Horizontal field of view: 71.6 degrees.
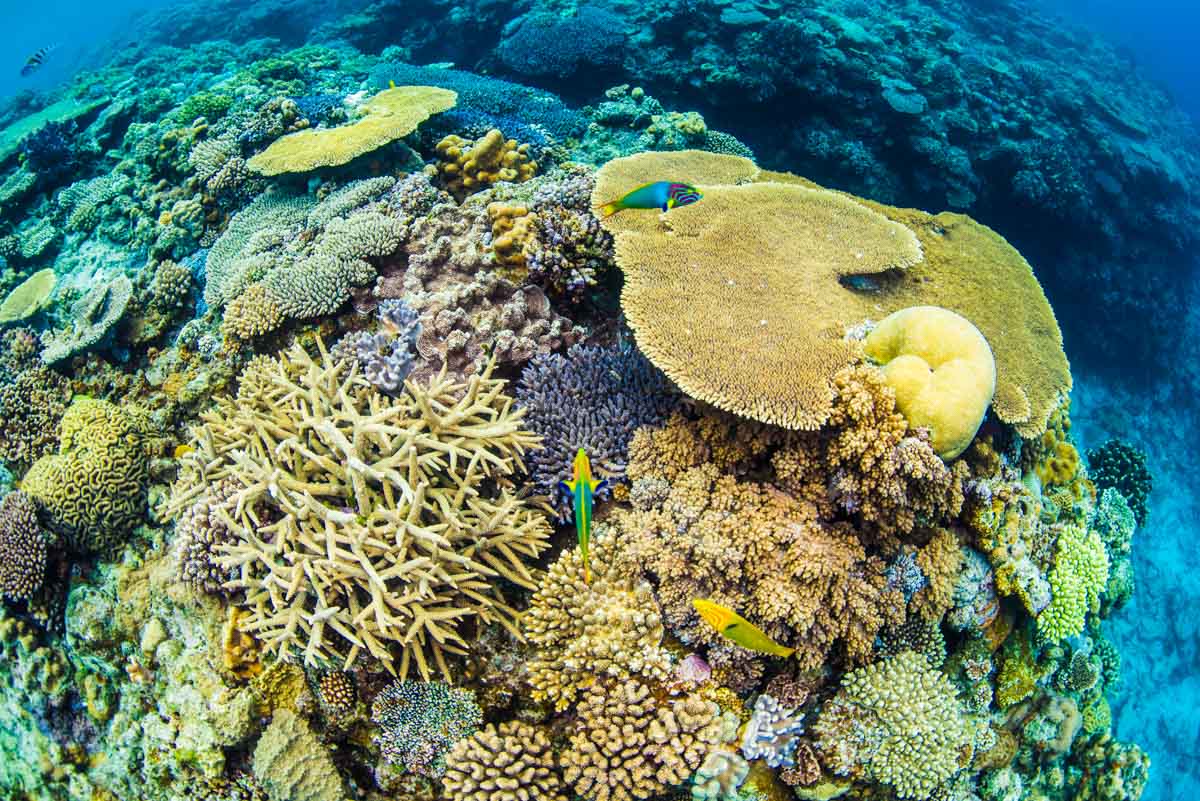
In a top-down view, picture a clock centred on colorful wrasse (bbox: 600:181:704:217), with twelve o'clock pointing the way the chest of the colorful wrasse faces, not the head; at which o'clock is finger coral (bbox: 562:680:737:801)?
The finger coral is roughly at 3 o'clock from the colorful wrasse.

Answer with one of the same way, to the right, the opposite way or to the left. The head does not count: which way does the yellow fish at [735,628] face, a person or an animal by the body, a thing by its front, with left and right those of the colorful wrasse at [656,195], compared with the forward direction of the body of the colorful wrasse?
the opposite way

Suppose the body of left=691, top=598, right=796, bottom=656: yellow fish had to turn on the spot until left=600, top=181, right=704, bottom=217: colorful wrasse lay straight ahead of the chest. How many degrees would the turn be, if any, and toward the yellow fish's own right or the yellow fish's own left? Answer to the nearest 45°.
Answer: approximately 45° to the yellow fish's own right

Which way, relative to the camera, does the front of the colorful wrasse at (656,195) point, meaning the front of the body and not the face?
to the viewer's right

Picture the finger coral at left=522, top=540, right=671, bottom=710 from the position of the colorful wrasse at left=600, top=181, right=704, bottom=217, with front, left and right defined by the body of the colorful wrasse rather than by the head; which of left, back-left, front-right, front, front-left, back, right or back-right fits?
right

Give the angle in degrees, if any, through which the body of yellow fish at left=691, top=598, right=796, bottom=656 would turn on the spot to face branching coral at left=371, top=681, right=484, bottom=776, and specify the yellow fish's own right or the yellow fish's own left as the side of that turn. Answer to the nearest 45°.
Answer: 0° — it already faces it

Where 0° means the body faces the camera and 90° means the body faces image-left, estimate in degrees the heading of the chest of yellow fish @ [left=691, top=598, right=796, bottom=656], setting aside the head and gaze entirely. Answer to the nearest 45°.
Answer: approximately 90°

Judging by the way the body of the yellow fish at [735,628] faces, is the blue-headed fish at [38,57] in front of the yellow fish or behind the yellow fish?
in front

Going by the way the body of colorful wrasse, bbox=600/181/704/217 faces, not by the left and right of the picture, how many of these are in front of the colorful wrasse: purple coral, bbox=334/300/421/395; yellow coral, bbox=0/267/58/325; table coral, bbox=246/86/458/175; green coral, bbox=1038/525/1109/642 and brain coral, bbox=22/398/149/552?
1
